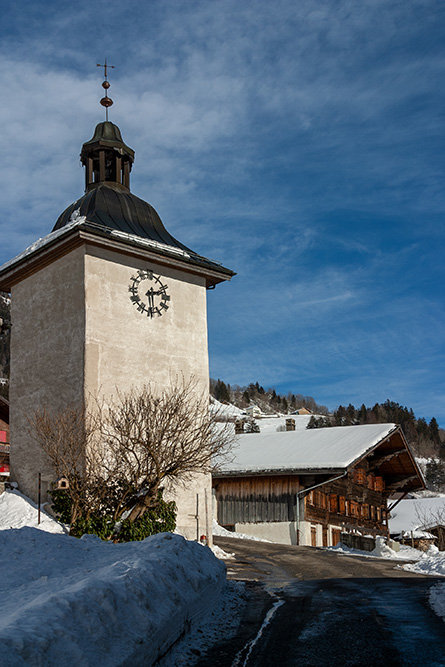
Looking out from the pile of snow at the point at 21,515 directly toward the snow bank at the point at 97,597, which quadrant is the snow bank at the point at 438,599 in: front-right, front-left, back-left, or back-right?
front-left

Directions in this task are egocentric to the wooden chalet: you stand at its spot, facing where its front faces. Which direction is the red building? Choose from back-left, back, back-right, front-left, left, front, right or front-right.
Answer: back-right

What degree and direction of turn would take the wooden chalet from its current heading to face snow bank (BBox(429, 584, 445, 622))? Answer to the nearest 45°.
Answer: approximately 45° to its right

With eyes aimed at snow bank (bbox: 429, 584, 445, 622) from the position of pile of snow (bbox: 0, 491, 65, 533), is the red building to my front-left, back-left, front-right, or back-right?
back-left

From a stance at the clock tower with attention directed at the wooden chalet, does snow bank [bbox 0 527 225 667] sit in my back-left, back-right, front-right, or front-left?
back-right

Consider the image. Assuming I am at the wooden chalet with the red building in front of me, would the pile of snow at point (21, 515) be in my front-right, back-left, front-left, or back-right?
front-left

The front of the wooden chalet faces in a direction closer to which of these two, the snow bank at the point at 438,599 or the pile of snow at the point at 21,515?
the snow bank

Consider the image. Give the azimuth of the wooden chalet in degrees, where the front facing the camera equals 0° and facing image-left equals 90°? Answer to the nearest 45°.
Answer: approximately 315°

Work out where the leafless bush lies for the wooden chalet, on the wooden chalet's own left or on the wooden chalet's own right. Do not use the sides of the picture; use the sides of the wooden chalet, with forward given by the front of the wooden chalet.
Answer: on the wooden chalet's own right

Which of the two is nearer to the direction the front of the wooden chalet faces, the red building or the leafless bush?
the leafless bush
